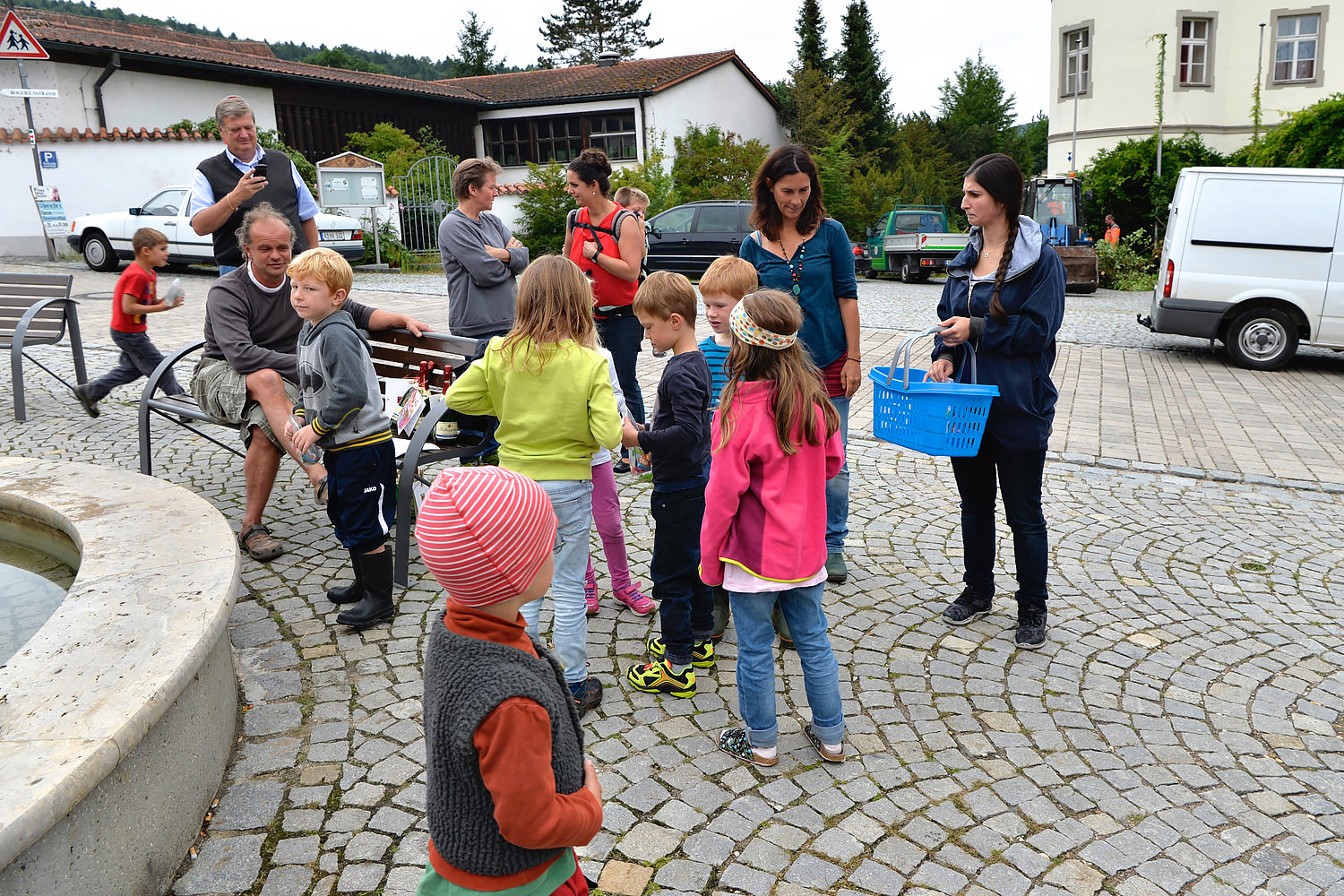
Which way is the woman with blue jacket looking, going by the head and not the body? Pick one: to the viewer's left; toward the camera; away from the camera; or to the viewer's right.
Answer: to the viewer's left

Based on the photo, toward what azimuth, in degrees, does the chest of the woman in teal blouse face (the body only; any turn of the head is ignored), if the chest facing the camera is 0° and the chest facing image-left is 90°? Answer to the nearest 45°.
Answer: approximately 0°

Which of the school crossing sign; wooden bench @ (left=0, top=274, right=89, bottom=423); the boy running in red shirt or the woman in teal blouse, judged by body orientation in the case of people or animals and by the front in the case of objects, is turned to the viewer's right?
the boy running in red shirt

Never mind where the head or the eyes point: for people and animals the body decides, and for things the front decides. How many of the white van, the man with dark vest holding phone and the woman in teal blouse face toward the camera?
2

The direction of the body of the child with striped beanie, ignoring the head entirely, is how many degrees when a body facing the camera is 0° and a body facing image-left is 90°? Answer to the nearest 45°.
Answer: approximately 225°

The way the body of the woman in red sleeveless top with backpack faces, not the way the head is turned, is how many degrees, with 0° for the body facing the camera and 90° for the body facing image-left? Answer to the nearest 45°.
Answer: approximately 45°

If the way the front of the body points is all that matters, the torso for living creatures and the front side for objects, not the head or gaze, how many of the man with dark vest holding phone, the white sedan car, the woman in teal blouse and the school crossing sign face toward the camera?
3

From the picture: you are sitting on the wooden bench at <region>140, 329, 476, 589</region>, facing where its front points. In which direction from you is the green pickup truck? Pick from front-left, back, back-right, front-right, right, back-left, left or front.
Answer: back

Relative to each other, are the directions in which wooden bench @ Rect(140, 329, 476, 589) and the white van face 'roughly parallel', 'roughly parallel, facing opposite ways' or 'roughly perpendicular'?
roughly perpendicular

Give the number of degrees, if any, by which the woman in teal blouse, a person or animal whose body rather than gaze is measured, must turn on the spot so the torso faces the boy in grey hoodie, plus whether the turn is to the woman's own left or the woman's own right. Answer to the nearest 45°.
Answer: approximately 90° to the woman's own right
